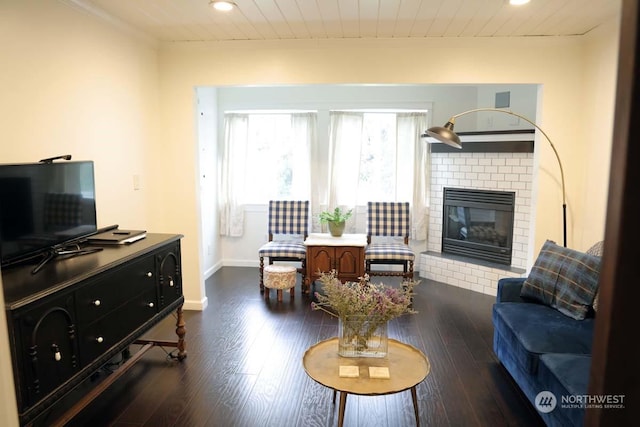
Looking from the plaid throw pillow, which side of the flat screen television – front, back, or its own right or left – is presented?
front

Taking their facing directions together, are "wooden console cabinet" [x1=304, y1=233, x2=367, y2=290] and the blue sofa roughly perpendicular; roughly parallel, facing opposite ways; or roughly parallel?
roughly perpendicular

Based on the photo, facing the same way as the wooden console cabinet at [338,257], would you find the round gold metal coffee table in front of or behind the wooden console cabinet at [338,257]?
in front

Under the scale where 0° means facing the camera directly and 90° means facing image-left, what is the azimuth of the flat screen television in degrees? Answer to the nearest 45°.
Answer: approximately 315°

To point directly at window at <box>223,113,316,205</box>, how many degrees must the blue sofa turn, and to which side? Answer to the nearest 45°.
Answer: approximately 90° to its right

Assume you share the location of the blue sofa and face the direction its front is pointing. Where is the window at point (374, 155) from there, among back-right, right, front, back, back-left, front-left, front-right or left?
right

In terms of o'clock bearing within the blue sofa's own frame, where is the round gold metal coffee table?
The round gold metal coffee table is roughly at 12 o'clock from the blue sofa.

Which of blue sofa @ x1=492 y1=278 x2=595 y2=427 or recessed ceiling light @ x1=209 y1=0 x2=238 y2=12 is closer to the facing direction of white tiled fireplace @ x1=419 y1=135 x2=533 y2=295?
the recessed ceiling light

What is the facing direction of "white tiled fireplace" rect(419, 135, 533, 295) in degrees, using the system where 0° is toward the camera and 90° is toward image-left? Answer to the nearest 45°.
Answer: approximately 45°

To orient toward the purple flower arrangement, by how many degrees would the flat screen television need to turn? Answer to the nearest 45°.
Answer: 0° — it already faces it

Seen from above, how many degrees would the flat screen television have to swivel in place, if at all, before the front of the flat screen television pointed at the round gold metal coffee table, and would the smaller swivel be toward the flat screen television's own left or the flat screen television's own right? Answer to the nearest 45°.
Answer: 0° — it already faces it

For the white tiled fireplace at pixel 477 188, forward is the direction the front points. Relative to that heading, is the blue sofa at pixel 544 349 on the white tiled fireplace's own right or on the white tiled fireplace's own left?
on the white tiled fireplace's own left

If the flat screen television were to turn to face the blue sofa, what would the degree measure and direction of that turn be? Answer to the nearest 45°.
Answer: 0° — it already faces it

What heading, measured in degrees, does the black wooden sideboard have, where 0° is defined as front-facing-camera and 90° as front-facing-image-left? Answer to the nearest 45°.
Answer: approximately 315°

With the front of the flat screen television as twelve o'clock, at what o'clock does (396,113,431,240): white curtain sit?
The white curtain is roughly at 10 o'clock from the flat screen television.
